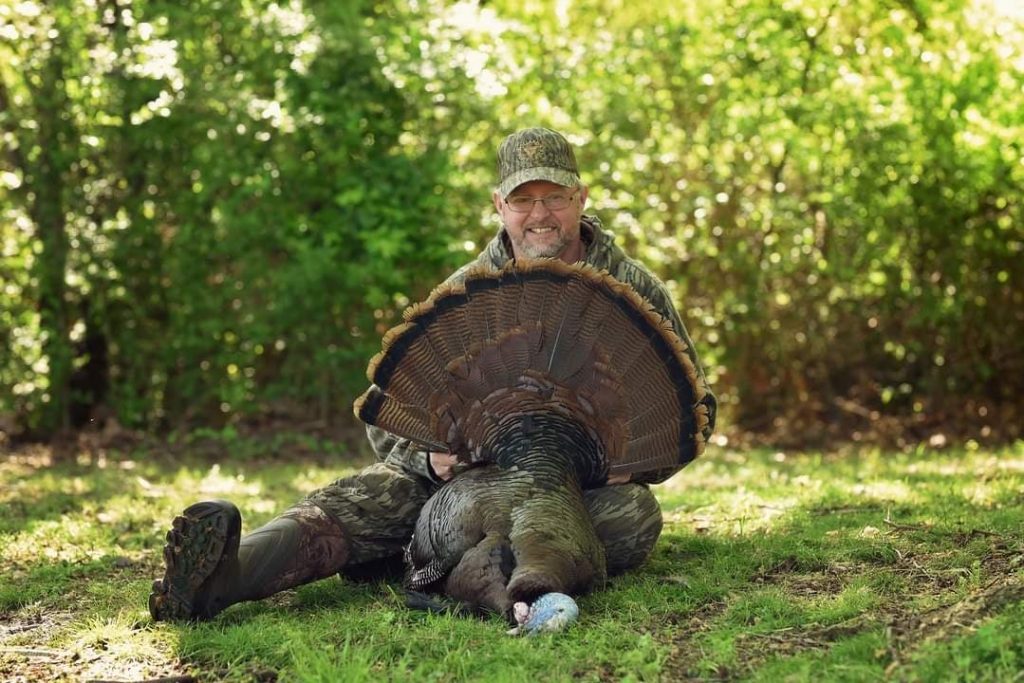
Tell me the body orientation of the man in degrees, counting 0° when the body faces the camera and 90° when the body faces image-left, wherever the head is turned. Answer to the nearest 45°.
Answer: approximately 0°

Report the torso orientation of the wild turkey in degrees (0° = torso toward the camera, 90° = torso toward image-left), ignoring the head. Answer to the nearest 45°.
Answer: approximately 0°
